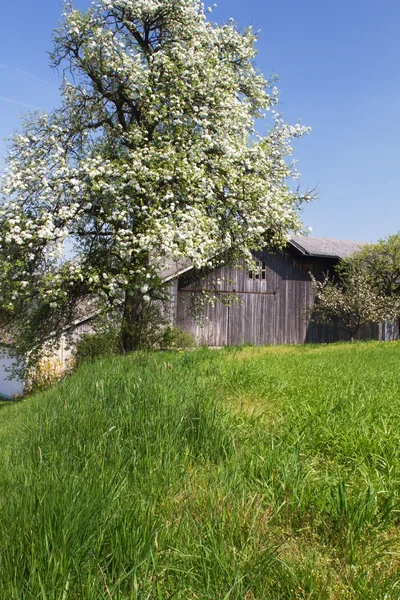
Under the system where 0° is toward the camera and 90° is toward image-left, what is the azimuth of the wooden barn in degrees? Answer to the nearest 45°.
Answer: approximately 0°

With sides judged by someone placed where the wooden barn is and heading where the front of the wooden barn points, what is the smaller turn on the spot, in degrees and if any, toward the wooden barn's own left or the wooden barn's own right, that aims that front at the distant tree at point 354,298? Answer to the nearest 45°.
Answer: approximately 90° to the wooden barn's own left

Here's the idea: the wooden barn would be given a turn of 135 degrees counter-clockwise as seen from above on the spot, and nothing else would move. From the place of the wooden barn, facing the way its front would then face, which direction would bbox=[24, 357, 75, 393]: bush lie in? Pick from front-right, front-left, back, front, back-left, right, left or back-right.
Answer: back

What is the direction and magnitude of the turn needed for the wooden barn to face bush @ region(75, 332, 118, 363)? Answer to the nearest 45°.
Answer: approximately 45° to its right

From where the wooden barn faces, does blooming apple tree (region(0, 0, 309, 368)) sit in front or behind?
in front
